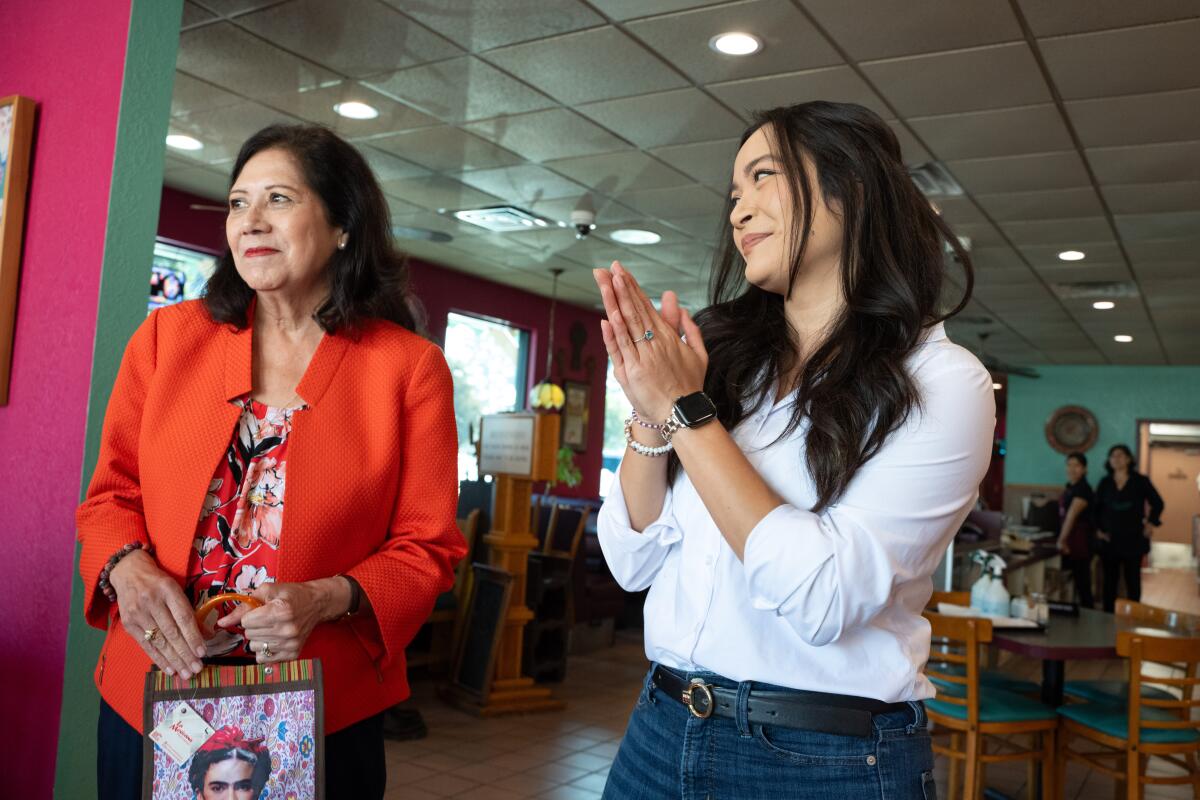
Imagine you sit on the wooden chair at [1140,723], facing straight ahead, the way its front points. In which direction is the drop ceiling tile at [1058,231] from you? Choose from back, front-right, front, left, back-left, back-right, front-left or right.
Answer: front-right

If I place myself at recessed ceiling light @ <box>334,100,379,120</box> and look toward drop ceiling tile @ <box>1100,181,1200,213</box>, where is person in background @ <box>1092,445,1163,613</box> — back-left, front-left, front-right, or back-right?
front-left

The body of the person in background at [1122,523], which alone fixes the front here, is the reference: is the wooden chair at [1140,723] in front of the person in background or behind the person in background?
in front

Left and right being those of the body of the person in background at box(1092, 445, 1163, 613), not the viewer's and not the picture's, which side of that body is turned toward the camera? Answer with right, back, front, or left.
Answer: front

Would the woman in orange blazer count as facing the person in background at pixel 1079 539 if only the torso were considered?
no

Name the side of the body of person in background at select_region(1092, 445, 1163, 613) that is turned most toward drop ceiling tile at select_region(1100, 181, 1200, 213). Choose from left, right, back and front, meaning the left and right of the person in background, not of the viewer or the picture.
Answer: front

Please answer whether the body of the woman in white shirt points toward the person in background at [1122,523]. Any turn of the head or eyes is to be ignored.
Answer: no

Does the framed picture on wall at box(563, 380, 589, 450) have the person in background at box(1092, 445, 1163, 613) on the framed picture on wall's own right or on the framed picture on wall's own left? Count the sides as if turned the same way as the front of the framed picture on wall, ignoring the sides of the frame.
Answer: on the framed picture on wall's own left

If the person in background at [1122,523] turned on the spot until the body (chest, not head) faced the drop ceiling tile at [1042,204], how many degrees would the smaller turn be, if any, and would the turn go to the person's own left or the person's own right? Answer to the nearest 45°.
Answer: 0° — they already face it

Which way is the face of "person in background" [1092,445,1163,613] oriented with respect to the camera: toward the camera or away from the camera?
toward the camera

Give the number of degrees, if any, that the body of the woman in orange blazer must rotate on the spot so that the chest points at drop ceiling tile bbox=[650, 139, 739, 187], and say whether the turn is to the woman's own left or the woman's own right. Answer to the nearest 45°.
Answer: approximately 180°

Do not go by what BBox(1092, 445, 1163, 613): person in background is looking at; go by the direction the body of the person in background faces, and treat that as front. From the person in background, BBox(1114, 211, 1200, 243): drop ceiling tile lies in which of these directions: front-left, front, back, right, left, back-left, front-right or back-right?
front

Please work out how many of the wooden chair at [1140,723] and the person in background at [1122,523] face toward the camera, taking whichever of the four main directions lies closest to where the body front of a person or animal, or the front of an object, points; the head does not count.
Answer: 1

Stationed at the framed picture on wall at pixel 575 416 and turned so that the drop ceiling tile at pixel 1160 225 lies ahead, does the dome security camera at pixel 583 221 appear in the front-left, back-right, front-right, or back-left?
front-right

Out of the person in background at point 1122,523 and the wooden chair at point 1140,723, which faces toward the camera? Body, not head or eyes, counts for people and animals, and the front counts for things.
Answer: the person in background

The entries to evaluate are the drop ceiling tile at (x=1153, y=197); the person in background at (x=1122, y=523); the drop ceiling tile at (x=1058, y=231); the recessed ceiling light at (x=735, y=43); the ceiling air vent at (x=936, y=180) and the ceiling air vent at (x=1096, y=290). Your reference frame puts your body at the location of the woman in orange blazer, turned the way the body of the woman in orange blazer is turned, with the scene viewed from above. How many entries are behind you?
6

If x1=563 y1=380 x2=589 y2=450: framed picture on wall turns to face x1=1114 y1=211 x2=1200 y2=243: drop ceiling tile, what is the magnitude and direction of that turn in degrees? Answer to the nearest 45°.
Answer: approximately 90° to its left

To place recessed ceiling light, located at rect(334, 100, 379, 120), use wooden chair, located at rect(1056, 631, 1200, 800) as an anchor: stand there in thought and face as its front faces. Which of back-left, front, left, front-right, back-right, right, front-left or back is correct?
front-left
